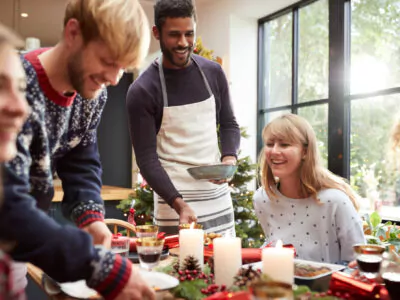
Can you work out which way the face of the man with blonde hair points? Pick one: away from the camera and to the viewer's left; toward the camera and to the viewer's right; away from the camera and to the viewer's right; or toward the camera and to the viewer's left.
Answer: toward the camera and to the viewer's right

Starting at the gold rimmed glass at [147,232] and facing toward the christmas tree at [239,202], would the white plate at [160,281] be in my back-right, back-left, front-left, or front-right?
back-right

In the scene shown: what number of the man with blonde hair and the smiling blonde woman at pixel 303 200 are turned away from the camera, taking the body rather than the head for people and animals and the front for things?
0

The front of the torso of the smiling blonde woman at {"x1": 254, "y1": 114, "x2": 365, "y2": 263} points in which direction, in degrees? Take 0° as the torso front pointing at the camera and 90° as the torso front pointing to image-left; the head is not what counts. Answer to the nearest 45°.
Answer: approximately 45°

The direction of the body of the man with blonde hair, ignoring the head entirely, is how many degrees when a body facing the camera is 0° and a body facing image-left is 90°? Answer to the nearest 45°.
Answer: approximately 315°

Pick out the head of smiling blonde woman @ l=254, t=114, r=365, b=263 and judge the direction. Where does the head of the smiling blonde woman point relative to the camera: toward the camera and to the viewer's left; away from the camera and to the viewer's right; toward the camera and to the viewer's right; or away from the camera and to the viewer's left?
toward the camera and to the viewer's left

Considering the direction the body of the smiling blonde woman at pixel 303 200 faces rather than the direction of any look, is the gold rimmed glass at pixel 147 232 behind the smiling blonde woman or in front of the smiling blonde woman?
in front
